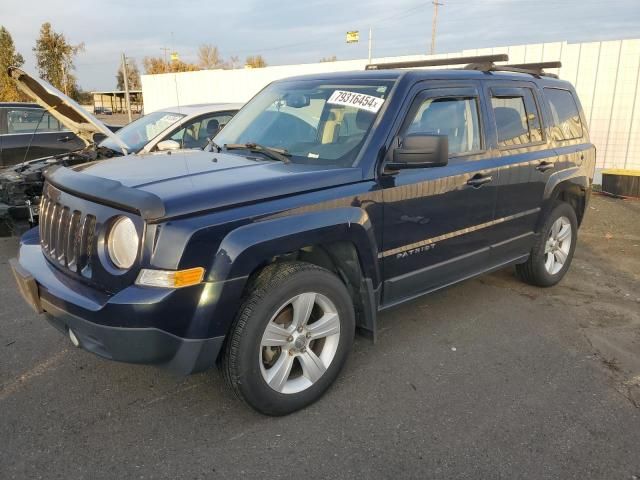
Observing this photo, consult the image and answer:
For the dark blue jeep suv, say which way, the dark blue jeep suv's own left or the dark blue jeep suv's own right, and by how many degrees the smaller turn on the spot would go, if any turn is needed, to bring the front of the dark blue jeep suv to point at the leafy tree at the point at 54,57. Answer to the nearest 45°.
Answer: approximately 90° to the dark blue jeep suv's own right

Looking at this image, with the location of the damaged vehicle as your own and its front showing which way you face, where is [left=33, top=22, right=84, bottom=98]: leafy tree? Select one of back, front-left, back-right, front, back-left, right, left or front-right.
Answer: back-right

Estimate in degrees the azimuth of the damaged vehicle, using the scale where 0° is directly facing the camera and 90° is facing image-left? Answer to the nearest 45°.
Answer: approximately 45°

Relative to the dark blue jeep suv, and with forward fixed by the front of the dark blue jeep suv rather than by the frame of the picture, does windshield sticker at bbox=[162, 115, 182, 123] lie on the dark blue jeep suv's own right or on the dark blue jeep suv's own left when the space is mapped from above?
on the dark blue jeep suv's own right

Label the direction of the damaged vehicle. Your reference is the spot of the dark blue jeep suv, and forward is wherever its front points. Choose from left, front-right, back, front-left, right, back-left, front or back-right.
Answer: right

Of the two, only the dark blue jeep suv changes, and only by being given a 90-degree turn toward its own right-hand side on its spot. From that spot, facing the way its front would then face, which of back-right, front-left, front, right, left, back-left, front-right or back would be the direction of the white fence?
right

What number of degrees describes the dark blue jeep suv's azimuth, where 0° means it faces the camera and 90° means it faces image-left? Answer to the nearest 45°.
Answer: approximately 45°
